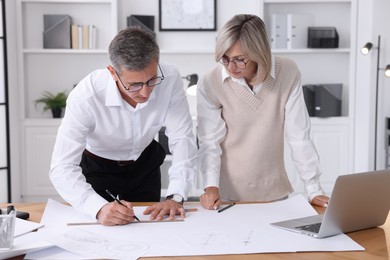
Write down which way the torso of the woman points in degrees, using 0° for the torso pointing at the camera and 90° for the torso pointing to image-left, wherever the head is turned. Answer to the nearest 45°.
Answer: approximately 0°

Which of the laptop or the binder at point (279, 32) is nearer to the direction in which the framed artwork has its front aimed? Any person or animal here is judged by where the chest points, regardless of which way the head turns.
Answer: the laptop

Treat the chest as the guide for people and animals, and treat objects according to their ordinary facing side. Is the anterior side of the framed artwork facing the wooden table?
yes

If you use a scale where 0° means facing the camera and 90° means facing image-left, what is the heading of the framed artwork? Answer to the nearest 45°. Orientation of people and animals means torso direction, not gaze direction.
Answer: approximately 0°

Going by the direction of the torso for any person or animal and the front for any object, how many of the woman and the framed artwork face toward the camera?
2

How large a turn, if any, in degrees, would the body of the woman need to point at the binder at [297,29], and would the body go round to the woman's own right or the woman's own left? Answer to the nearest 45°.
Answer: approximately 180°
